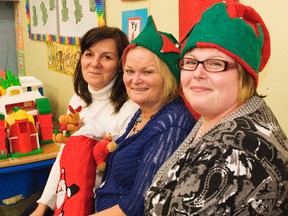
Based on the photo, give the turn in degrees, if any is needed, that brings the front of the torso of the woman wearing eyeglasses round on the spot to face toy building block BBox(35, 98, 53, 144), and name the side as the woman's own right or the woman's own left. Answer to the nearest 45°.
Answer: approximately 90° to the woman's own right

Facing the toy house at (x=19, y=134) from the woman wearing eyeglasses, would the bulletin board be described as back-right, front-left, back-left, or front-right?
front-right

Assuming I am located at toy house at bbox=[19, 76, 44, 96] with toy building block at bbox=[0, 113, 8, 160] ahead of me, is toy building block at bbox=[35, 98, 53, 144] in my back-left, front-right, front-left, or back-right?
front-left

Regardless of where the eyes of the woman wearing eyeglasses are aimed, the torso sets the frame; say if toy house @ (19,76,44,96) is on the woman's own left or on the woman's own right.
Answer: on the woman's own right

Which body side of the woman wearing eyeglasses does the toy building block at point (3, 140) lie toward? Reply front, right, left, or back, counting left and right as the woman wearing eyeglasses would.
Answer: right

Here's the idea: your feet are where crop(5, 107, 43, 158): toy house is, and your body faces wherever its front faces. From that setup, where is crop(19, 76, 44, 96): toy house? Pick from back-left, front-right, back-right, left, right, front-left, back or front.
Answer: back

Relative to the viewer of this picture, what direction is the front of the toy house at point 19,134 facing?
facing the viewer

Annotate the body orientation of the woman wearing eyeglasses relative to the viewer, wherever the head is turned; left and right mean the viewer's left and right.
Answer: facing the viewer and to the left of the viewer

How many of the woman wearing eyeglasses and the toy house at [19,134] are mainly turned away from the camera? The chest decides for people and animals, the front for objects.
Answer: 0

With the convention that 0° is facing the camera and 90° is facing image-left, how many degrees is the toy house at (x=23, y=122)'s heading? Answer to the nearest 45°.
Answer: approximately 0°

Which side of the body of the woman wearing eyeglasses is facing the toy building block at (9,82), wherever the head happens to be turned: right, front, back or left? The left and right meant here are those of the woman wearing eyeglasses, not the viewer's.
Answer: right

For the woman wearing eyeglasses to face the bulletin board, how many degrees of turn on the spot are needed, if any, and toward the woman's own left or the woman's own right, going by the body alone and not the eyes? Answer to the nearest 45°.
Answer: approximately 90° to the woman's own right
